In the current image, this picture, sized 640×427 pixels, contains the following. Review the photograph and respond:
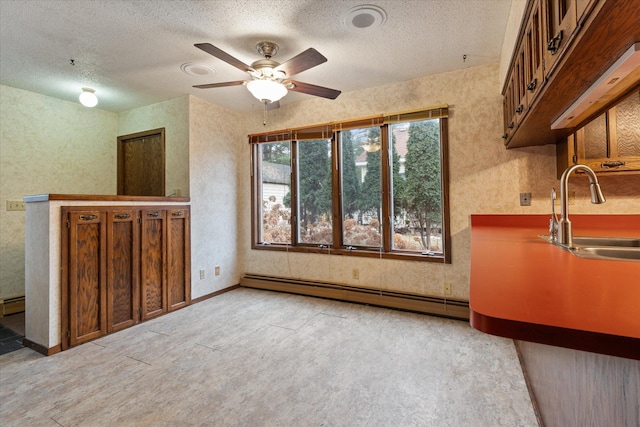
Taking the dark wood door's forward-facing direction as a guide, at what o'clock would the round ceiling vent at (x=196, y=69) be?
The round ceiling vent is roughly at 10 o'clock from the dark wood door.

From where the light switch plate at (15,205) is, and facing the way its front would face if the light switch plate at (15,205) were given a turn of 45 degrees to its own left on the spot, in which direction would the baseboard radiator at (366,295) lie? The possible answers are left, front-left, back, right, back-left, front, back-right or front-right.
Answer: front

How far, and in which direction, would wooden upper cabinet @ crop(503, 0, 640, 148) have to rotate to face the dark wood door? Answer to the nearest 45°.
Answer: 0° — it already faces it

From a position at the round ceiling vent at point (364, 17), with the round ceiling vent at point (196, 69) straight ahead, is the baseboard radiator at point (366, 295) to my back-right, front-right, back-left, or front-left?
front-right

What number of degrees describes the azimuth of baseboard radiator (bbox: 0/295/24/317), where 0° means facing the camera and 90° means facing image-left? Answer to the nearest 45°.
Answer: approximately 315°

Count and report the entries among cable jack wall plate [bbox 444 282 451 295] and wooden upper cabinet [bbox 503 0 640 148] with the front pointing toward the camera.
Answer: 1

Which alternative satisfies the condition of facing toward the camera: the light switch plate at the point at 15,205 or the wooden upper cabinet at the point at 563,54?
the light switch plate

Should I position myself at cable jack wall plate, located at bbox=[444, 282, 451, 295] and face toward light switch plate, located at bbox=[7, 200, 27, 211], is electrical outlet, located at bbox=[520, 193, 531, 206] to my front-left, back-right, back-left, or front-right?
back-left

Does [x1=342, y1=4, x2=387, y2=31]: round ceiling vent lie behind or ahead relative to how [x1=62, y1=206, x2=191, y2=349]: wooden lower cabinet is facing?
ahead

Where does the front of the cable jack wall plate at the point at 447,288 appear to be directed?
toward the camera

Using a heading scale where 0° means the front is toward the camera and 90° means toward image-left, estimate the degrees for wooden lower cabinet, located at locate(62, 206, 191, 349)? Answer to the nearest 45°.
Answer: approximately 315°

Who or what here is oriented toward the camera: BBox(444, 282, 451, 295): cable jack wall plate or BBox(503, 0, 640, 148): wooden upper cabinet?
the cable jack wall plate

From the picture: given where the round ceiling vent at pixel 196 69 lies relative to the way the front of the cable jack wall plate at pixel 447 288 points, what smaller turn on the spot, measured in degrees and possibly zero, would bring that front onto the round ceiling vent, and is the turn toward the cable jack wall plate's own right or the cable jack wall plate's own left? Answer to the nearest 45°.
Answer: approximately 45° to the cable jack wall plate's own right
